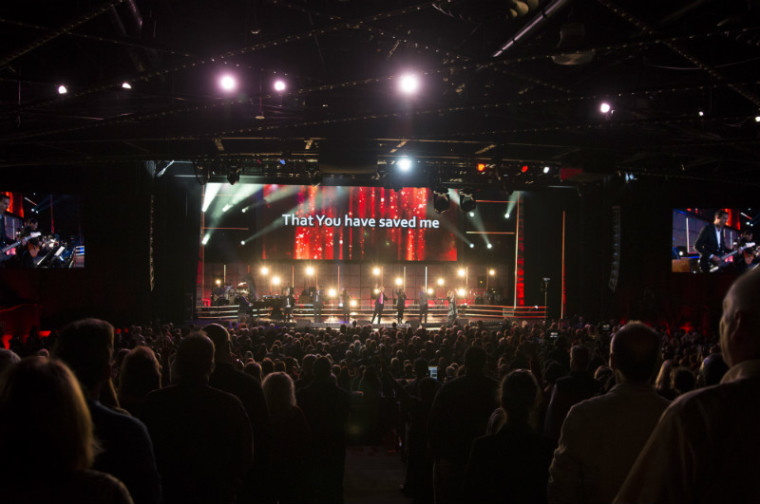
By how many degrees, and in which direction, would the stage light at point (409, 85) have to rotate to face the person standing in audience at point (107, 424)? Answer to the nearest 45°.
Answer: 0° — it already faces them

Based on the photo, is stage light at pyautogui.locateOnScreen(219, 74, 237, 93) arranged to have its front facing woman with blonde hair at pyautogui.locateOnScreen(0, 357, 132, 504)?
yes

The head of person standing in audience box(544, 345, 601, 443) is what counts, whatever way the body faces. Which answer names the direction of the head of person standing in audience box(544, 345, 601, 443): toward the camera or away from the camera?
away from the camera

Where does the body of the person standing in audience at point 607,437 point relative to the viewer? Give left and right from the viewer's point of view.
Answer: facing away from the viewer

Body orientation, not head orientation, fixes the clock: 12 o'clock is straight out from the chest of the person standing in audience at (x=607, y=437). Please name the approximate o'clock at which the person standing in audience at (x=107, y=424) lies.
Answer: the person standing in audience at (x=107, y=424) is roughly at 8 o'clock from the person standing in audience at (x=607, y=437).

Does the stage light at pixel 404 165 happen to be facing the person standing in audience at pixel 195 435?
yes
